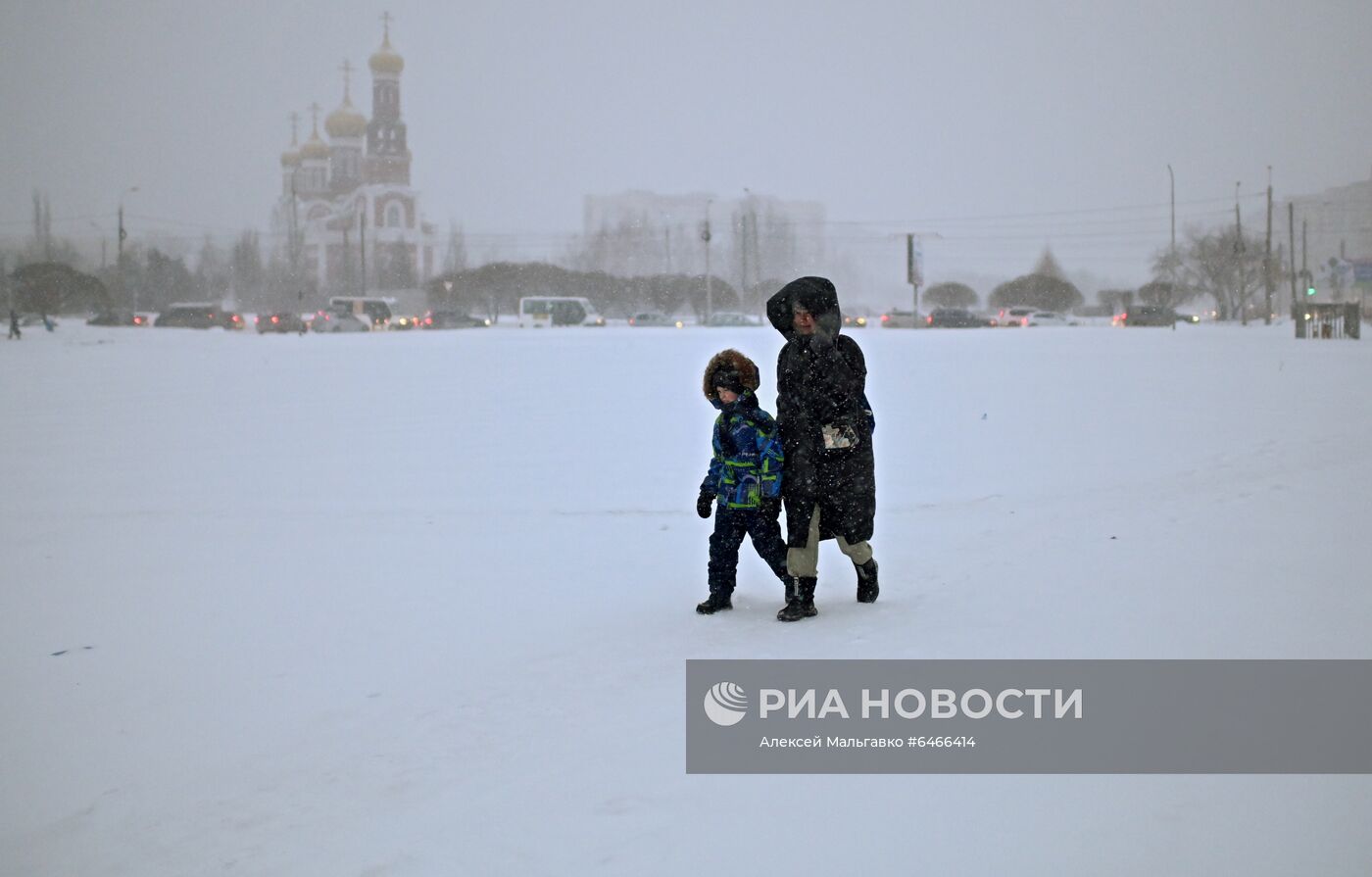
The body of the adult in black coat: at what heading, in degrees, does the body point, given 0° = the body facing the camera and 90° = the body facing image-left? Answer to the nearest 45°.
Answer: approximately 45°

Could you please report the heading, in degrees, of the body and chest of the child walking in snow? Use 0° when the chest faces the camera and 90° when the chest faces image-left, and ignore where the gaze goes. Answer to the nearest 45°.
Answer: approximately 45°
